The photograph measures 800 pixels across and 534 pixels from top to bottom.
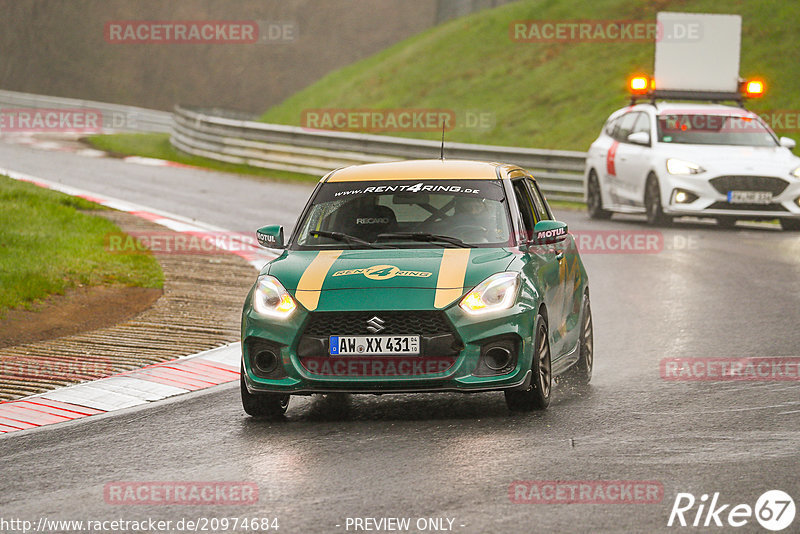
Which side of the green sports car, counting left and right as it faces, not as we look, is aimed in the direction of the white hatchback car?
back

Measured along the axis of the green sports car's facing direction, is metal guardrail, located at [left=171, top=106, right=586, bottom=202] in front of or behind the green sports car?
behind

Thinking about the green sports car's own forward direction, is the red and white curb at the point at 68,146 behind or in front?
behind

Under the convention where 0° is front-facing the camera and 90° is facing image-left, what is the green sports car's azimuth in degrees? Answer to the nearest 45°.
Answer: approximately 0°

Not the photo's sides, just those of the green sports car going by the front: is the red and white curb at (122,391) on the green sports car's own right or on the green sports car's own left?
on the green sports car's own right

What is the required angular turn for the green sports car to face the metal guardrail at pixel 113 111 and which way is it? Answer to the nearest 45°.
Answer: approximately 180°
